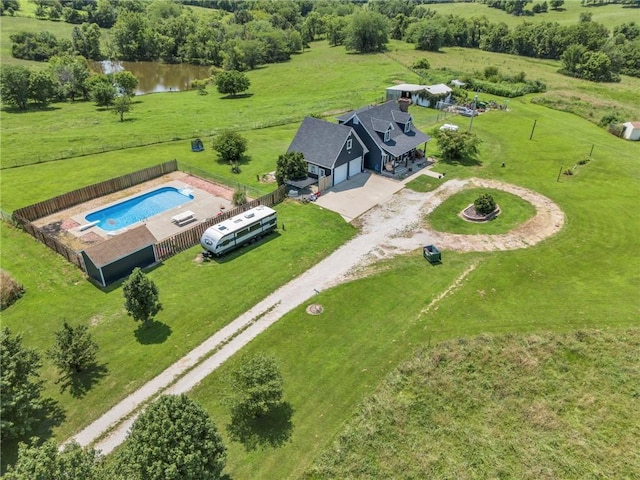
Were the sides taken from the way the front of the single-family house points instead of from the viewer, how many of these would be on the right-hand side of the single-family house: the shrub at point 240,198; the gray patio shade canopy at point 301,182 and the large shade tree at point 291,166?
3

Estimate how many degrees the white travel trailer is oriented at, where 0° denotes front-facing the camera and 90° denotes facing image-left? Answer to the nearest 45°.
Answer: approximately 45°

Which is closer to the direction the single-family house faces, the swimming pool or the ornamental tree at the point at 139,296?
the ornamental tree

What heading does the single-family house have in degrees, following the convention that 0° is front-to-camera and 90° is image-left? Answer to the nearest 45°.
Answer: approximately 315°

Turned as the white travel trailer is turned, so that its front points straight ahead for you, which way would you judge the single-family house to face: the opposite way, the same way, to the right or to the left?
to the left

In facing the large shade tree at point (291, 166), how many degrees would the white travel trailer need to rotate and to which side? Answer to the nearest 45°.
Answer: approximately 180°

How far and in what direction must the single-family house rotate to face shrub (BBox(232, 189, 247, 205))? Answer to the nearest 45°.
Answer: approximately 90° to its right

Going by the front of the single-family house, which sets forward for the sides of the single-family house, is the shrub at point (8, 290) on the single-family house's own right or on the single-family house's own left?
on the single-family house's own right

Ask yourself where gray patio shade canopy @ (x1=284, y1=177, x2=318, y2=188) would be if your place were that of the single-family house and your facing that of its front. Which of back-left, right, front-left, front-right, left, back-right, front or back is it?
right

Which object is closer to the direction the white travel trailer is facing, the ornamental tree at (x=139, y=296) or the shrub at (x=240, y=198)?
the ornamental tree

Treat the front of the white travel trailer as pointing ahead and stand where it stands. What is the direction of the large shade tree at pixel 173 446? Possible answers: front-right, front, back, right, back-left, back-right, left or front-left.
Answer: front-left

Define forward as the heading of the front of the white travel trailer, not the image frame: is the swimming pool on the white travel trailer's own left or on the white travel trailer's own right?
on the white travel trailer's own right

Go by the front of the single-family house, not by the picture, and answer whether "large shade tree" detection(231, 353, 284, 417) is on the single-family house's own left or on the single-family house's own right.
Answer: on the single-family house's own right

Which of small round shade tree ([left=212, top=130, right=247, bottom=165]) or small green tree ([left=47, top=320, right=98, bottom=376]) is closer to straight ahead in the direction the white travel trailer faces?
the small green tree
